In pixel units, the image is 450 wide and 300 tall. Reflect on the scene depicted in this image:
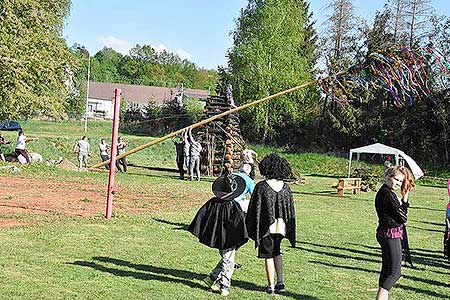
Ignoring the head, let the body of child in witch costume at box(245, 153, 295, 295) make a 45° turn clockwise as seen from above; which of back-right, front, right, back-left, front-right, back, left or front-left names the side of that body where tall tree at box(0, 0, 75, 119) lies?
left

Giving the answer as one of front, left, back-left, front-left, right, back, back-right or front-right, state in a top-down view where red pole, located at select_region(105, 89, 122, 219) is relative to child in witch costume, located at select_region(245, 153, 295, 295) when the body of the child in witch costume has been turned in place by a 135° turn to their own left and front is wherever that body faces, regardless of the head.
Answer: right

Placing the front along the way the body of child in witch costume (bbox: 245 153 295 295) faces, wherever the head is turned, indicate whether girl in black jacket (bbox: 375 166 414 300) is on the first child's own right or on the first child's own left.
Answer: on the first child's own right

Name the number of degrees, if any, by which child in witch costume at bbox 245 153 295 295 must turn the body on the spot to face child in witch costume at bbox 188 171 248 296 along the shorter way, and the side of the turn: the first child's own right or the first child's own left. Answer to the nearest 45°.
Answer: approximately 90° to the first child's own left

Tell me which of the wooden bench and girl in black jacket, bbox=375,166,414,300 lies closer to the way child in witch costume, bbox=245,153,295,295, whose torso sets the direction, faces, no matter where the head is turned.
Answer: the wooden bench

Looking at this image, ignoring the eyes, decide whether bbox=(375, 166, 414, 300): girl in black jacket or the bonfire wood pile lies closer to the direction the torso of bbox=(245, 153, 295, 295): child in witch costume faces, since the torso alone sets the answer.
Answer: the bonfire wood pile

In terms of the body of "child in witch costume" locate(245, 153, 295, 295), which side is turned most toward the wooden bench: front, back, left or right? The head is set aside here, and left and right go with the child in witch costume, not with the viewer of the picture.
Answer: front

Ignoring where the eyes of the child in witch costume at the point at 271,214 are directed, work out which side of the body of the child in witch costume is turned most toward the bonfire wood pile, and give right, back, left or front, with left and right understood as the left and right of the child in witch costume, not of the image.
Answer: front

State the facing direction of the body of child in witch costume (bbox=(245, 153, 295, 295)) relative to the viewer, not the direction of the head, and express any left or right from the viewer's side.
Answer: facing away from the viewer

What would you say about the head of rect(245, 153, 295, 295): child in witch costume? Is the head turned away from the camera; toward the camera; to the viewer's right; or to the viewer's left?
away from the camera
